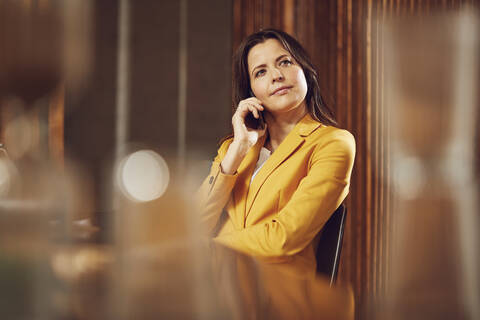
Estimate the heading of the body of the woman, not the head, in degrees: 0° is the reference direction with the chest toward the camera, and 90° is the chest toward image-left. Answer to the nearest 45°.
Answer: approximately 45°

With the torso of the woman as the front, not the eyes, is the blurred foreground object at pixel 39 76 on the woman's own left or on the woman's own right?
on the woman's own right
